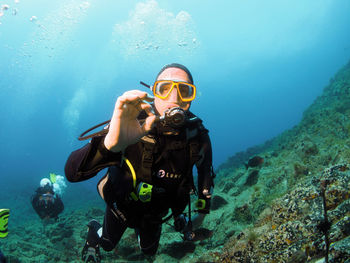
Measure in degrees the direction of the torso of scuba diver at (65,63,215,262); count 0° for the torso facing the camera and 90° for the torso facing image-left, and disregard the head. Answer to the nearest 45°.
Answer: approximately 0°

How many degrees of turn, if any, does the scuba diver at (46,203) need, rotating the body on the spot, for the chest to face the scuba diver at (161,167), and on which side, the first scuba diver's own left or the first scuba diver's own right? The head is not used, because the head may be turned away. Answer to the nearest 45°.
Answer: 0° — they already face them

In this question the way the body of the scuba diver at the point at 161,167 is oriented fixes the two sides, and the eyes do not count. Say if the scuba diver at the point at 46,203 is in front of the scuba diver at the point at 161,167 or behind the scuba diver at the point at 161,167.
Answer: behind

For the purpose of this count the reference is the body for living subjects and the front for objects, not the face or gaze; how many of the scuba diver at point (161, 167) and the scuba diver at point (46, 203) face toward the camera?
2
